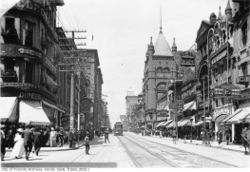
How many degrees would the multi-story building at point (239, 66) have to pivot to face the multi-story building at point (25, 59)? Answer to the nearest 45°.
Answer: approximately 45° to its left

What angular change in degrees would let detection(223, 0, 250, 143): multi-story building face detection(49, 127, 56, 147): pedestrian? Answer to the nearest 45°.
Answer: approximately 45° to its left

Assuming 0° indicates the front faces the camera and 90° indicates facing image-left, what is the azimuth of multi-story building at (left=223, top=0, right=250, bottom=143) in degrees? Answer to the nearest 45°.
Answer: approximately 90°

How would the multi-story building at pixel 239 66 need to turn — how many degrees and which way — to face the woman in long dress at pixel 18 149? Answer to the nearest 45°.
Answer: approximately 45° to its left

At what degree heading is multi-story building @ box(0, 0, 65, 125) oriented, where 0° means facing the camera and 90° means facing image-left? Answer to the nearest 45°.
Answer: approximately 315°

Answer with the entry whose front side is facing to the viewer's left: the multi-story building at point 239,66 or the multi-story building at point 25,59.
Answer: the multi-story building at point 239,66

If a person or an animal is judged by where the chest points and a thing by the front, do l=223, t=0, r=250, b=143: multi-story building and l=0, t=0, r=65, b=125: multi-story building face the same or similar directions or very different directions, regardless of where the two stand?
very different directions

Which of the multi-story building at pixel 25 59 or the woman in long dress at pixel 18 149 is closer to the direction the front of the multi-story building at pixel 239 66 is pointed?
the multi-story building

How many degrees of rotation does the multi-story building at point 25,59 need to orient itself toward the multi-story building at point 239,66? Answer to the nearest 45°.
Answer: approximately 45° to its left

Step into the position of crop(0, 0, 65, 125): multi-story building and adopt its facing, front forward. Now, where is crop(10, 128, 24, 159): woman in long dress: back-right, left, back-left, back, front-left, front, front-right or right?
front-right

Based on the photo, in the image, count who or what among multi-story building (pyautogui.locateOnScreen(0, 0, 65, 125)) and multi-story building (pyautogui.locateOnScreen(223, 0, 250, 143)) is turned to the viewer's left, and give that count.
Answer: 1
